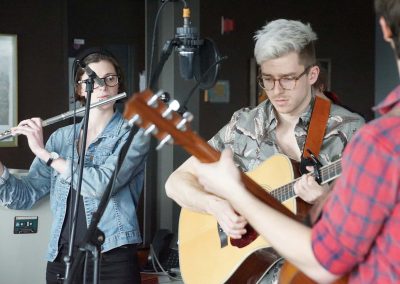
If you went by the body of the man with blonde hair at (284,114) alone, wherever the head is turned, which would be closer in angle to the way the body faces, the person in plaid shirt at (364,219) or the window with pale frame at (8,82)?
the person in plaid shirt

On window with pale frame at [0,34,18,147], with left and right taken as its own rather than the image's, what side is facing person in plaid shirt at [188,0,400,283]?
front

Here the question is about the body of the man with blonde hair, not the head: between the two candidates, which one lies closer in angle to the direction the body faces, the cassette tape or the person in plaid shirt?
the person in plaid shirt

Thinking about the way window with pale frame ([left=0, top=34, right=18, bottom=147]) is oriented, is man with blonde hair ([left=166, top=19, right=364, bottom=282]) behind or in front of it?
in front

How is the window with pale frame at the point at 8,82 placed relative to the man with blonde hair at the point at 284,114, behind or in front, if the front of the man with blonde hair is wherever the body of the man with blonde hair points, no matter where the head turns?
behind

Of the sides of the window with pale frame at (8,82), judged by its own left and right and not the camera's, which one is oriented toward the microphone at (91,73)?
front

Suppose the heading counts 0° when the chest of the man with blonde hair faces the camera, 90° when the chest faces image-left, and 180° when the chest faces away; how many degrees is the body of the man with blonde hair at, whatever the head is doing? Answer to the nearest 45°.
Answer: approximately 0°

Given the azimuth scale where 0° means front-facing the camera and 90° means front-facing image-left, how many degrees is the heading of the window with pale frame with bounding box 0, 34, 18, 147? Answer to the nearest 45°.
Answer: approximately 0°
